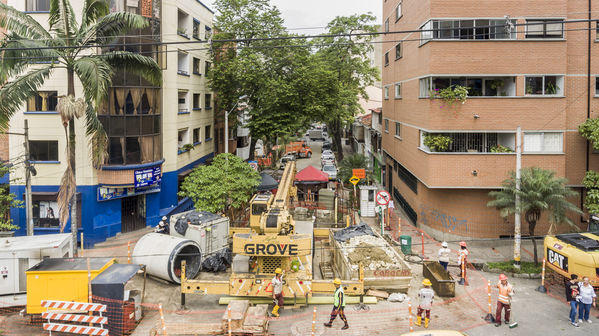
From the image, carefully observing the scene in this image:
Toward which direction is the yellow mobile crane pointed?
away from the camera

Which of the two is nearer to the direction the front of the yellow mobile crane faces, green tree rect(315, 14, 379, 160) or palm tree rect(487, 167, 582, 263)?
the green tree

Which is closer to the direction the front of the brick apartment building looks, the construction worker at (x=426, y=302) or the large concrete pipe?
the construction worker
